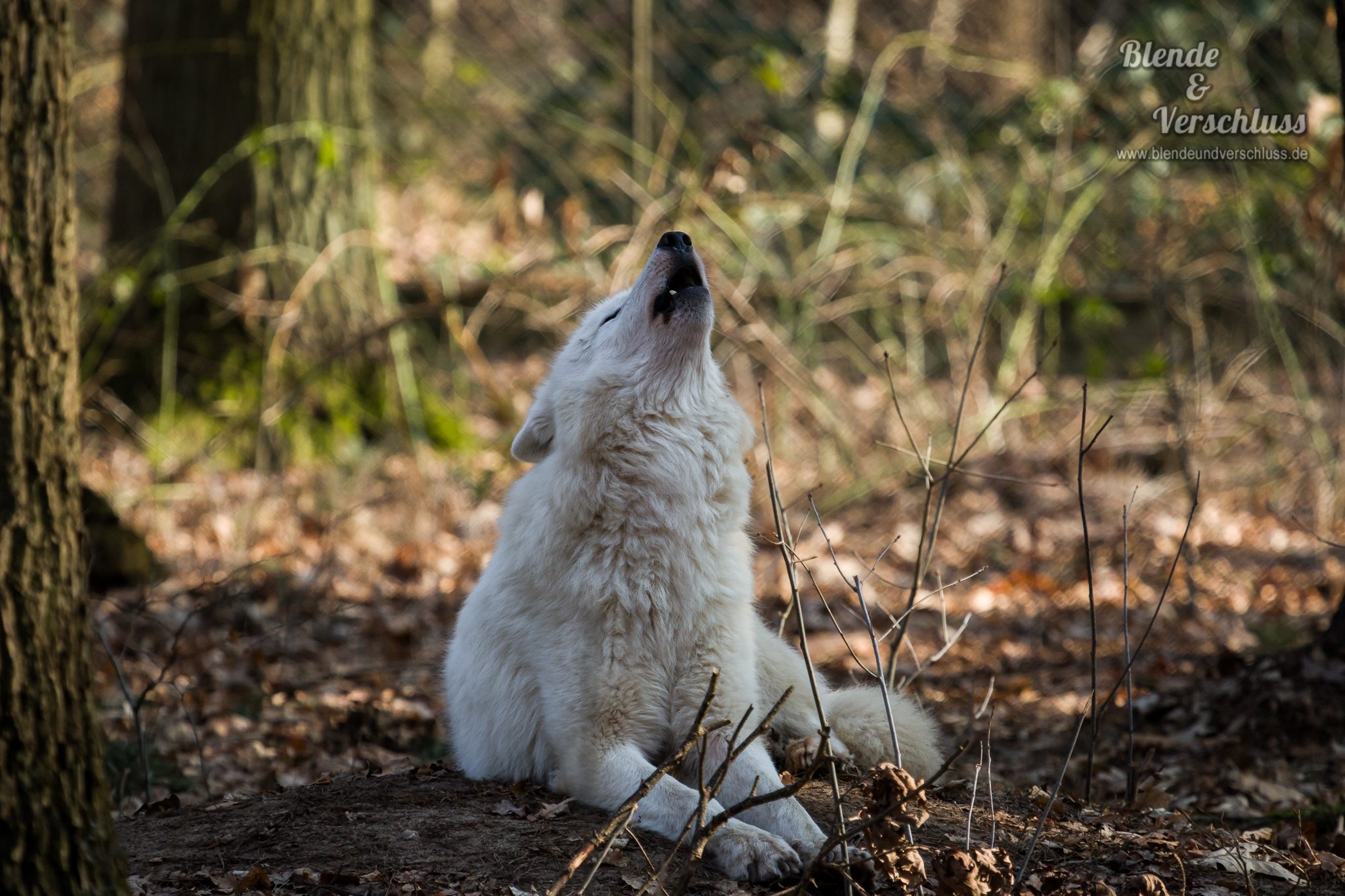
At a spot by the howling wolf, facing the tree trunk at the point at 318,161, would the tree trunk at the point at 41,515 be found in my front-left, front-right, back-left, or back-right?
back-left
